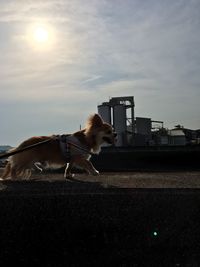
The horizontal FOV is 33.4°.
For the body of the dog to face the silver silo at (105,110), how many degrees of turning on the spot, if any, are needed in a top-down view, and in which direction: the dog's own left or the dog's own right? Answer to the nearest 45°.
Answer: approximately 90° to the dog's own left

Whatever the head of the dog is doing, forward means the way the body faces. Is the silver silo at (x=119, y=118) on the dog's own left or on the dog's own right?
on the dog's own left

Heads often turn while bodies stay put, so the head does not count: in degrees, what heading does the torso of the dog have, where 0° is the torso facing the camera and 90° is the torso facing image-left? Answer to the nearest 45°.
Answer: approximately 270°
